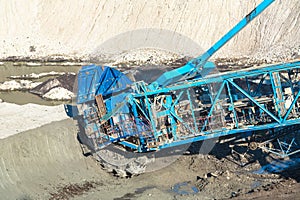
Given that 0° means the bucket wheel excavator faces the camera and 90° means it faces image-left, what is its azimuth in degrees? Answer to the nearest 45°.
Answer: approximately 90°
